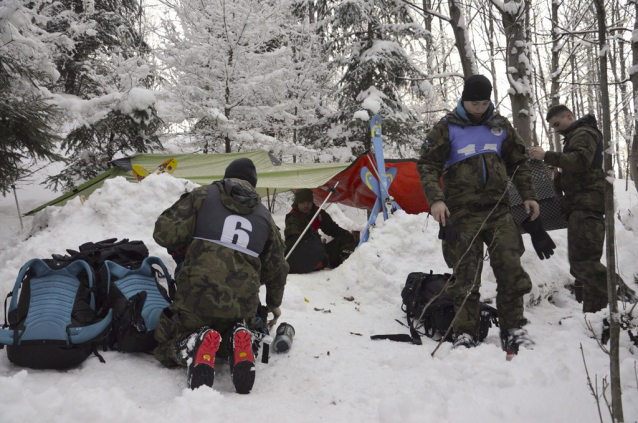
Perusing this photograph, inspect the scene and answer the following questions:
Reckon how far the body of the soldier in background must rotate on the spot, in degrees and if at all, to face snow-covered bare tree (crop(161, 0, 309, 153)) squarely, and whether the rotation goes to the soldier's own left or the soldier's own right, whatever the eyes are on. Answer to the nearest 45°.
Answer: approximately 45° to the soldier's own right

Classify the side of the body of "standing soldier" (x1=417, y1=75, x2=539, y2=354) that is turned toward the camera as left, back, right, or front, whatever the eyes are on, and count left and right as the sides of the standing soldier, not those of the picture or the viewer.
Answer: front

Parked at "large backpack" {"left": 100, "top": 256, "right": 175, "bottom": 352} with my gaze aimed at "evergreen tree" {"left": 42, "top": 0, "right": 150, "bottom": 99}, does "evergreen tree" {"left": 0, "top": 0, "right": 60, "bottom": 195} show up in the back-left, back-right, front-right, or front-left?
front-left

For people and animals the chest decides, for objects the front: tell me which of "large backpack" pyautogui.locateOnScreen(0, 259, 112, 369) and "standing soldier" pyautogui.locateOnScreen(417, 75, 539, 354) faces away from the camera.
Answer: the large backpack

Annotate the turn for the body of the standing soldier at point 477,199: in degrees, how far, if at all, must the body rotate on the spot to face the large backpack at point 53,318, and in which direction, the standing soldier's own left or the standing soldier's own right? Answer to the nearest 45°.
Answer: approximately 45° to the standing soldier's own right

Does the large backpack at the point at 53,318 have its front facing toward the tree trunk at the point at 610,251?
no

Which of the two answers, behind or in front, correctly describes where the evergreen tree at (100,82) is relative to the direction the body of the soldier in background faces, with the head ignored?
in front

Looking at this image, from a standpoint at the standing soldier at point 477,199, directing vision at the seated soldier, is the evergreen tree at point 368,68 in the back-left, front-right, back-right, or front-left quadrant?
front-right

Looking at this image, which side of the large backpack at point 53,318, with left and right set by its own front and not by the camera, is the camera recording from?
back

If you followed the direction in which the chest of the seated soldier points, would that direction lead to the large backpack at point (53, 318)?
no

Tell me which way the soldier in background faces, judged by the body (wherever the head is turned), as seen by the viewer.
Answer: to the viewer's left

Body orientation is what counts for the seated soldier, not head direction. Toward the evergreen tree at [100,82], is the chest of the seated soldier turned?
no

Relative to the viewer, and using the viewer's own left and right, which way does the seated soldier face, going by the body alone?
facing the viewer and to the right of the viewer

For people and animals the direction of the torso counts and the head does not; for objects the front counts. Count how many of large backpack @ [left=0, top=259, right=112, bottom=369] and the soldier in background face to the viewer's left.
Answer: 1

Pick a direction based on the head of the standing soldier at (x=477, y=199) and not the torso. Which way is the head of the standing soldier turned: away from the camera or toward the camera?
toward the camera

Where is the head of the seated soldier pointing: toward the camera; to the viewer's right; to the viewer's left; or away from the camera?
toward the camera
